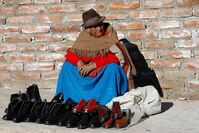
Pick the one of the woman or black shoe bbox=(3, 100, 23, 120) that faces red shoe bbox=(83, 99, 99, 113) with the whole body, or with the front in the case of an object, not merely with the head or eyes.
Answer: the woman

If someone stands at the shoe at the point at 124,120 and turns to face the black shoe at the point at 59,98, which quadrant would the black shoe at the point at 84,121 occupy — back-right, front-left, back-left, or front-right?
front-left

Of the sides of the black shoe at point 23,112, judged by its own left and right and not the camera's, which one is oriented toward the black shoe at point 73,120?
left

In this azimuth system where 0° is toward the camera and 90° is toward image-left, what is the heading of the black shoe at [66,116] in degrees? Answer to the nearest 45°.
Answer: approximately 45°

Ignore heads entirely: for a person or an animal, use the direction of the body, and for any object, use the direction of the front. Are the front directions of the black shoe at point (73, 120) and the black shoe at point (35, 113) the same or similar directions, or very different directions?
same or similar directions

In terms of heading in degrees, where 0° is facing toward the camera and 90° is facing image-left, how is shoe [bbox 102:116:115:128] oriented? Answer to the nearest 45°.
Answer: approximately 45°

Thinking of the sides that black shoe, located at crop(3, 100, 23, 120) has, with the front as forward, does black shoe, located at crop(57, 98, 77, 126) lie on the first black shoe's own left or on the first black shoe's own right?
on the first black shoe's own left

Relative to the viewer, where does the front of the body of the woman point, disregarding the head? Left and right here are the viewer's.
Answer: facing the viewer

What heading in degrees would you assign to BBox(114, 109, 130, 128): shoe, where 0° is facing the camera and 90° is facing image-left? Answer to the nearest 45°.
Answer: approximately 45°

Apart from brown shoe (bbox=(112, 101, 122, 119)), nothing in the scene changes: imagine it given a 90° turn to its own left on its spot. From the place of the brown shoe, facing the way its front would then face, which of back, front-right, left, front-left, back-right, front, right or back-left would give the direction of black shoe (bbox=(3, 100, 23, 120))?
back

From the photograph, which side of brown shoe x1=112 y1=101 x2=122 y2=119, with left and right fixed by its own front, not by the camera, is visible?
front

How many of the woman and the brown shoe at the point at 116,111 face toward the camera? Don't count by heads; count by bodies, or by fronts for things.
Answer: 2
